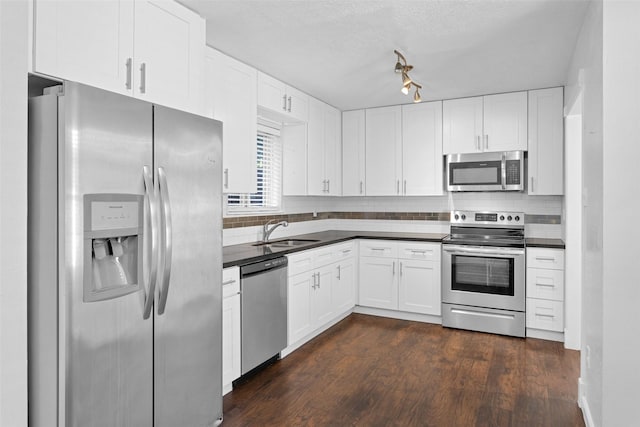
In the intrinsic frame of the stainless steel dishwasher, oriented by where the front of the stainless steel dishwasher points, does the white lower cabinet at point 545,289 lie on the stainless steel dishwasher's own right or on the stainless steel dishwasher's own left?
on the stainless steel dishwasher's own left

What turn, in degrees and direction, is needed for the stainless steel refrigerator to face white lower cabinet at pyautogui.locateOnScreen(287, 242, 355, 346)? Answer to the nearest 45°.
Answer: approximately 90° to its left

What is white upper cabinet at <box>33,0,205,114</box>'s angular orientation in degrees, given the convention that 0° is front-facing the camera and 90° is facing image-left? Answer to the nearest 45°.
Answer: approximately 315°

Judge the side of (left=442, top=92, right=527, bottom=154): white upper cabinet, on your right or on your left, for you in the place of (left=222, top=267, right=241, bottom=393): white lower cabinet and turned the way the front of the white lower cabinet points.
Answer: on your left

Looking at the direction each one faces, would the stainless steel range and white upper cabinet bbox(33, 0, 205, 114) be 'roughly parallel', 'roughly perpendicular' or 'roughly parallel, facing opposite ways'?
roughly perpendicular

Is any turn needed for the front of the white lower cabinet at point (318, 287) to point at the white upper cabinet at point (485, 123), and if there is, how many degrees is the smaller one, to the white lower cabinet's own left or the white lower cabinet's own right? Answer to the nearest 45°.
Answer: approximately 45° to the white lower cabinet's own left

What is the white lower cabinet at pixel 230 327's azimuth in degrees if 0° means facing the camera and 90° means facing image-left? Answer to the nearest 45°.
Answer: approximately 315°

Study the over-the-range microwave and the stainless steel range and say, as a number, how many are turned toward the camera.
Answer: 2

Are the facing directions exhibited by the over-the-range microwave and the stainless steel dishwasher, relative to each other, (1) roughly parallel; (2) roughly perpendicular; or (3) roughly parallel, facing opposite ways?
roughly perpendicular

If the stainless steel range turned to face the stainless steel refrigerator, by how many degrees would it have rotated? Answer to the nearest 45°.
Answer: approximately 45° to its right

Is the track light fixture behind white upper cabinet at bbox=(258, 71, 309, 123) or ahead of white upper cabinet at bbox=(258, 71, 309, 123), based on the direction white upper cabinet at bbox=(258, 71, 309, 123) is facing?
ahead

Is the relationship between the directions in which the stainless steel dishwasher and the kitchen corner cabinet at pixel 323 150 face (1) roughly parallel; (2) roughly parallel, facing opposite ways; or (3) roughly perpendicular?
roughly parallel

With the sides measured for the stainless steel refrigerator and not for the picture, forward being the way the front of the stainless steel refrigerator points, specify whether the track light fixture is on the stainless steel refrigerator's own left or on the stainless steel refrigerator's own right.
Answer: on the stainless steel refrigerator's own left

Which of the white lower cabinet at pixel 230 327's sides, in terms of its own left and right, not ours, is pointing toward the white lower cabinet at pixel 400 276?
left

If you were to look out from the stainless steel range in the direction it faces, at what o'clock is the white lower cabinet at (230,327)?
The white lower cabinet is roughly at 1 o'clock from the stainless steel range.

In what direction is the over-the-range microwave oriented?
toward the camera

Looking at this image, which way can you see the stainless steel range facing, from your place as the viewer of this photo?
facing the viewer
